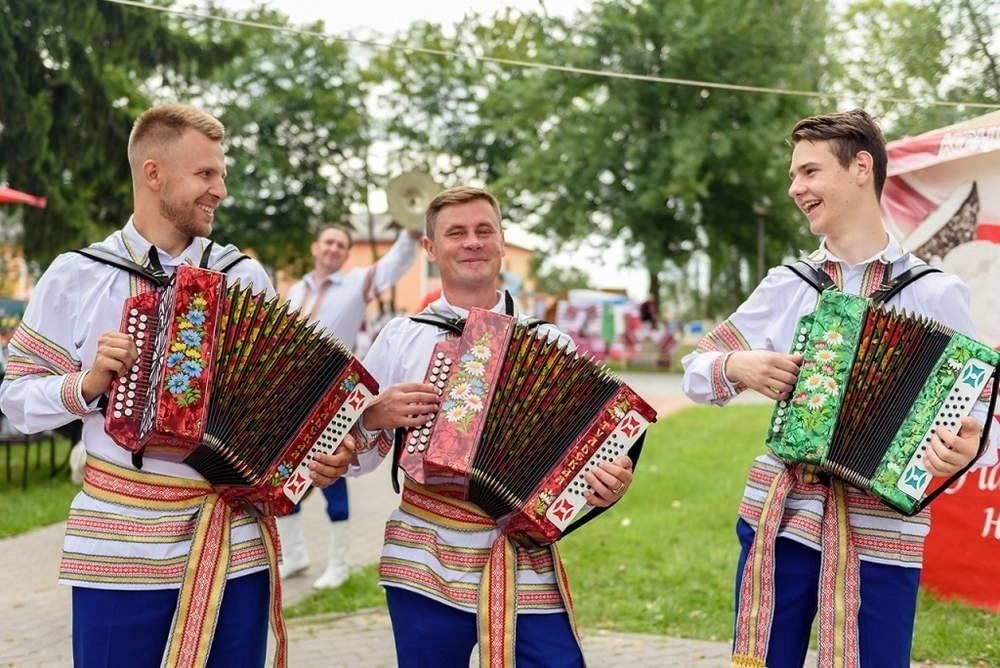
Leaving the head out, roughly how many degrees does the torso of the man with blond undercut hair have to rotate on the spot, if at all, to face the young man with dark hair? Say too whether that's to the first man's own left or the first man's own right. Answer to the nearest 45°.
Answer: approximately 45° to the first man's own left

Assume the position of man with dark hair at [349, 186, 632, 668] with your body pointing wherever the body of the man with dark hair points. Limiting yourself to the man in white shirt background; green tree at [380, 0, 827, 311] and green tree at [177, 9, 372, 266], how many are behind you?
3

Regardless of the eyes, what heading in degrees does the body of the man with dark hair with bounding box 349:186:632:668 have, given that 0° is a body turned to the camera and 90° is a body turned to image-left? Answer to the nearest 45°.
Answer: approximately 0°

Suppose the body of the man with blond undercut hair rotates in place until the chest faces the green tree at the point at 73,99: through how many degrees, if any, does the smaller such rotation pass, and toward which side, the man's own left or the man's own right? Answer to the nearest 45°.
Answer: approximately 135° to the man's own left

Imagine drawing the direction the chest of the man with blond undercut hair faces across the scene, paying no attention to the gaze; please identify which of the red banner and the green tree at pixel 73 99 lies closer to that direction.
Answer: the red banner

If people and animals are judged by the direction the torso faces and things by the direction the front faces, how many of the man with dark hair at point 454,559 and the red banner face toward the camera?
2

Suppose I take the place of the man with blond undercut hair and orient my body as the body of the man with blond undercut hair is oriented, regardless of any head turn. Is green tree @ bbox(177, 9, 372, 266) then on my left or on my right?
on my left

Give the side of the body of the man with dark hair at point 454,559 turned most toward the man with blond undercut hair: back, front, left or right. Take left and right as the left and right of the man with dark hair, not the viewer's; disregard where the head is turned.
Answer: right
